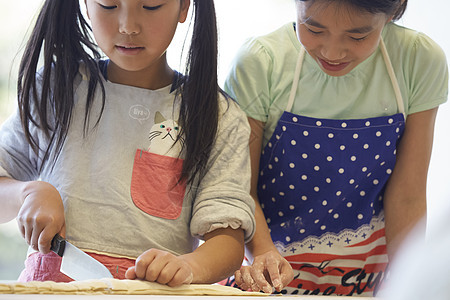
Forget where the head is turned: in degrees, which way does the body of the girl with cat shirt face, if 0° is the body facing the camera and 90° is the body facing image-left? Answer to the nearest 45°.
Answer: approximately 0°
